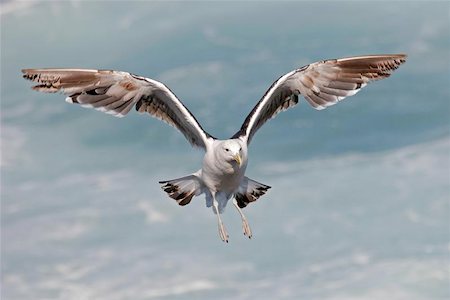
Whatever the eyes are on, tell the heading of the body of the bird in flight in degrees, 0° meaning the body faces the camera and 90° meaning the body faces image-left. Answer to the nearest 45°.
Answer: approximately 0°
